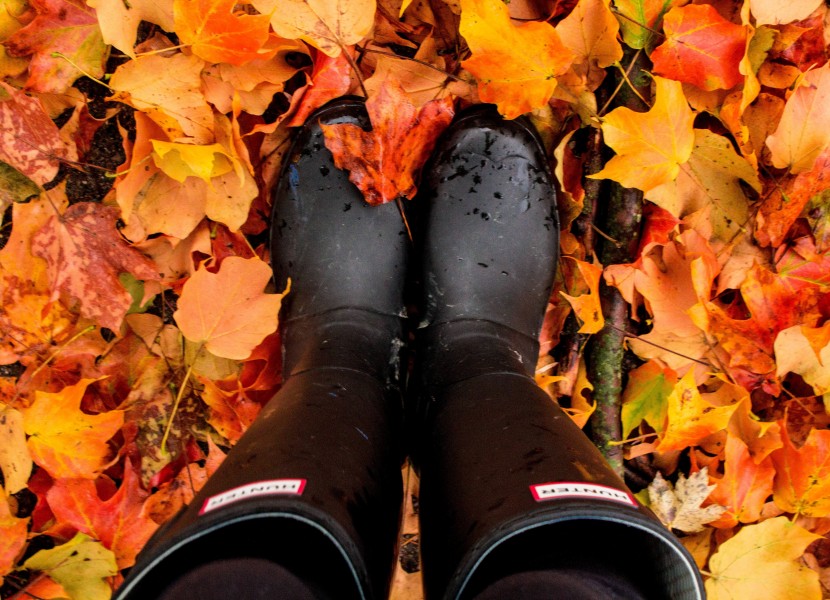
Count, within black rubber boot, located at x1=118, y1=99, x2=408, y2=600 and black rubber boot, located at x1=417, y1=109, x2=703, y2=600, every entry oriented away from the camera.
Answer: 2

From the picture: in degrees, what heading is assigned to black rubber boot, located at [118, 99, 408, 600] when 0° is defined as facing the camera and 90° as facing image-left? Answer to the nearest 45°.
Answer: approximately 180°

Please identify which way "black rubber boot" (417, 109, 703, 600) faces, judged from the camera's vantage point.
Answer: facing away from the viewer
